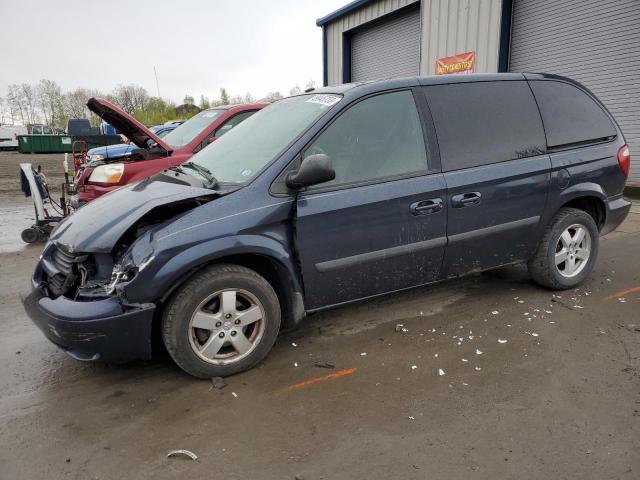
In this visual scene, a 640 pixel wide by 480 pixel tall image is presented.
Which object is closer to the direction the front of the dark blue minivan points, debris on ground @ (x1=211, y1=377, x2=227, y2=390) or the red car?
the debris on ground

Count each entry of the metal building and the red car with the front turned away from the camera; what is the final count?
0

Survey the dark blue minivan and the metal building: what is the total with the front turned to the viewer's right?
0

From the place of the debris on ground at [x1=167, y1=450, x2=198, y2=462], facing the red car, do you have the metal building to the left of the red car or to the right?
right

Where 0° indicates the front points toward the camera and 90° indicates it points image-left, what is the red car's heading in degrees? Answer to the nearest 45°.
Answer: approximately 45°

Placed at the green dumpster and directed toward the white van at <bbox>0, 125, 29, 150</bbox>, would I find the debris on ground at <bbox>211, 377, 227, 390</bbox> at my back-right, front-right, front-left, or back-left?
back-left

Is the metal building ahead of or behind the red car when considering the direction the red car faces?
behind

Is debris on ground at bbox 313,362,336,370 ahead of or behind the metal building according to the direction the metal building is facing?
ahead

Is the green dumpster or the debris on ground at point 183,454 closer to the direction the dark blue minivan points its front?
the debris on ground

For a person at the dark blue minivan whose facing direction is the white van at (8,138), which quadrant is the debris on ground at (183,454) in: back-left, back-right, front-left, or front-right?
back-left

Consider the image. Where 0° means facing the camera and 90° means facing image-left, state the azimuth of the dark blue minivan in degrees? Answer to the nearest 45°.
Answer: approximately 45°

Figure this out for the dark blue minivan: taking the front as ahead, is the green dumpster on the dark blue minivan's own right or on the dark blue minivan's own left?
on the dark blue minivan's own right

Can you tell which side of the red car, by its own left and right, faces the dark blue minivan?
left
